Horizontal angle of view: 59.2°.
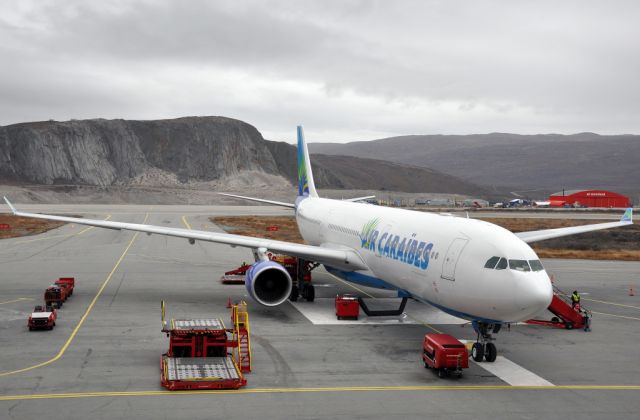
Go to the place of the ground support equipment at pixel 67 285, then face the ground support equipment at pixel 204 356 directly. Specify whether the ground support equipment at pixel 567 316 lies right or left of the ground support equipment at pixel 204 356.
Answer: left

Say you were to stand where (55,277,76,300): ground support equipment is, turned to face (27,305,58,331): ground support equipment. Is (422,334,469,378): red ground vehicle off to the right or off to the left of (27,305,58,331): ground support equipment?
left

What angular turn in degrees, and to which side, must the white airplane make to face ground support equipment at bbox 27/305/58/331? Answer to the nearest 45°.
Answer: approximately 135° to its right

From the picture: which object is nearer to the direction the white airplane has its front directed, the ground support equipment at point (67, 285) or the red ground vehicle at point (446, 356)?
the red ground vehicle

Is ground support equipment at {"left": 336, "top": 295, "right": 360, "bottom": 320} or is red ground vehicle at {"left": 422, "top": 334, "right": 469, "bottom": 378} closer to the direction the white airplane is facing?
the red ground vehicle

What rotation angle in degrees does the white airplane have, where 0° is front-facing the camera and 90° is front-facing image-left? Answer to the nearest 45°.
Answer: approximately 315°

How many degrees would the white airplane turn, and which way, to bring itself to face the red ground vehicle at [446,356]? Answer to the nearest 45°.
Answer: approximately 45° to its right

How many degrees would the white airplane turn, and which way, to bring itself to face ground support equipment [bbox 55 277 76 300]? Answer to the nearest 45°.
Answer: approximately 180°
